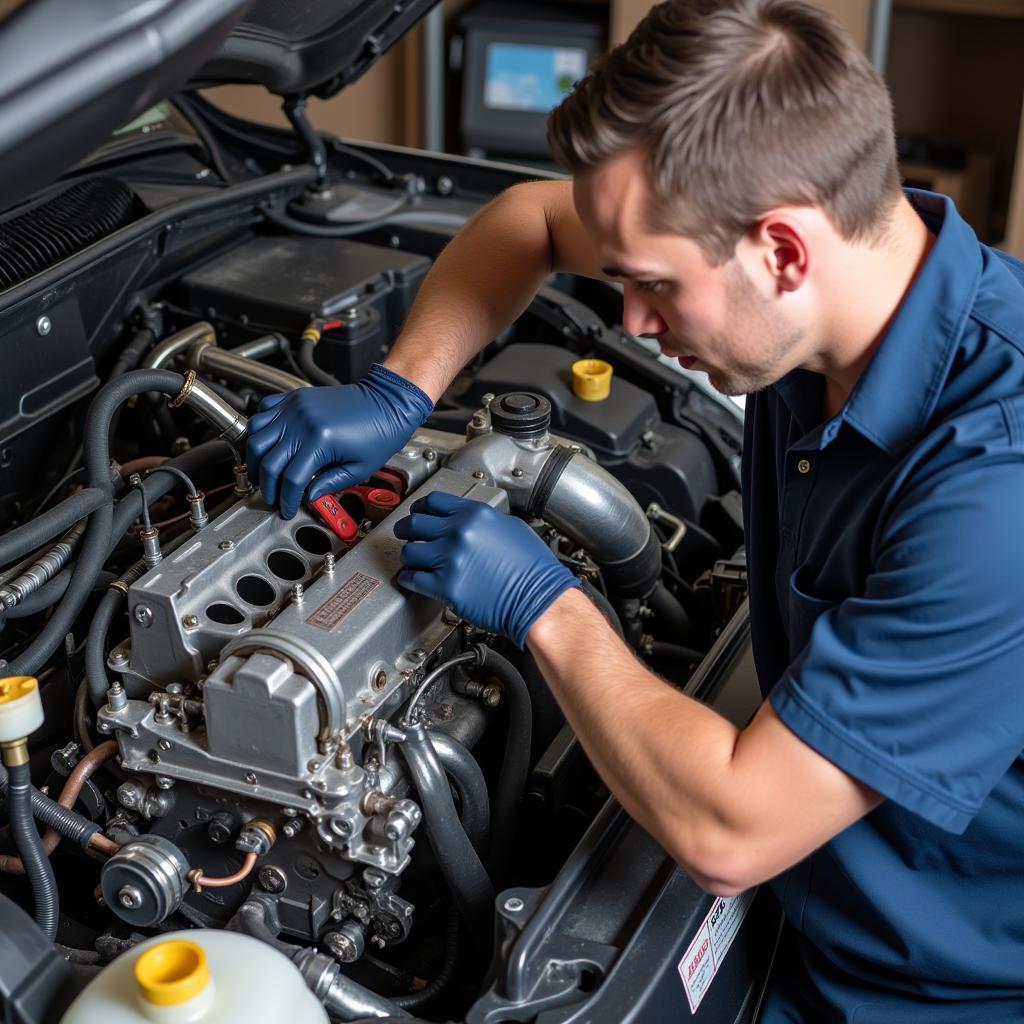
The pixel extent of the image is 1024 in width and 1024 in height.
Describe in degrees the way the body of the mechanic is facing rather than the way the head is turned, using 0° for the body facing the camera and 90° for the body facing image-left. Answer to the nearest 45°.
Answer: approximately 90°

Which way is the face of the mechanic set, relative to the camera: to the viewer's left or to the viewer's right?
to the viewer's left

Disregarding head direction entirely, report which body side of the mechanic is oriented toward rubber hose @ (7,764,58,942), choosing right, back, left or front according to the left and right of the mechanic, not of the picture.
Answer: front
